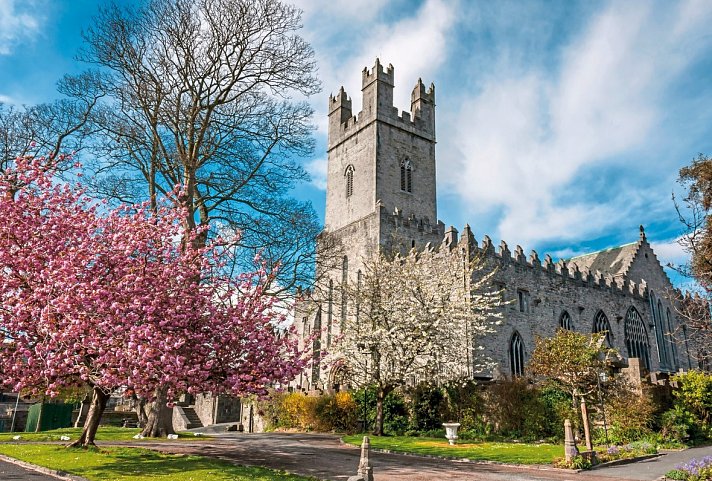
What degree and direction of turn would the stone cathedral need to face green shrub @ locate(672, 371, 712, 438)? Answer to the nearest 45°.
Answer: approximately 90° to its left

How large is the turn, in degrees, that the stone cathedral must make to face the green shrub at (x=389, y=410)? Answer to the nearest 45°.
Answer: approximately 45° to its left

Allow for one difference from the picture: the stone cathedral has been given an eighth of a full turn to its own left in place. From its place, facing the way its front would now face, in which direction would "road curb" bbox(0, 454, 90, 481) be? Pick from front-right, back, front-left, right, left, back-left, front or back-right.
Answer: front

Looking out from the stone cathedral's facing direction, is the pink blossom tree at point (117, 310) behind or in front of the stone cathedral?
in front

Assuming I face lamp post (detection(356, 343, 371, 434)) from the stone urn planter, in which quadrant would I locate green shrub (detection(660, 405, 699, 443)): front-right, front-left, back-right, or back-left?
back-right

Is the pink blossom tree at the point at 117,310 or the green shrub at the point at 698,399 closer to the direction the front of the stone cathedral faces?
the pink blossom tree

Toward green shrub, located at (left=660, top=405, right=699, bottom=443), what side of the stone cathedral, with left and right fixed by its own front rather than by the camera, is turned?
left

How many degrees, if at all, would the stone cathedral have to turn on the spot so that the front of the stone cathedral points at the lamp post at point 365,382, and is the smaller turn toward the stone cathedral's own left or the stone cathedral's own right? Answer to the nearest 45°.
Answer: approximately 45° to the stone cathedral's own left

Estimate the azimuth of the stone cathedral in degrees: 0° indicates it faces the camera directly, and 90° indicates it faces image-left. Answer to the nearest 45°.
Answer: approximately 45°

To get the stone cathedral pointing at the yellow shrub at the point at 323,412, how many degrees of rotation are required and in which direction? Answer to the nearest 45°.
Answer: approximately 45° to its left

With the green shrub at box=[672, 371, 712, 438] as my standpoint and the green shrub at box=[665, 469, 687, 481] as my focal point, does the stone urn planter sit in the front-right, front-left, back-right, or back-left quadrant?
front-right

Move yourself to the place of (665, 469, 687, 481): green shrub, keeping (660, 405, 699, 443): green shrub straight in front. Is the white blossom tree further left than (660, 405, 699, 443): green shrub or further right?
left

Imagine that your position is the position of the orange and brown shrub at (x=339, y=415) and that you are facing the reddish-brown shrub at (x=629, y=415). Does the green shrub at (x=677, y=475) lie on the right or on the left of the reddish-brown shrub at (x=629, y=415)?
right

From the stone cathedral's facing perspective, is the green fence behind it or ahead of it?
ahead

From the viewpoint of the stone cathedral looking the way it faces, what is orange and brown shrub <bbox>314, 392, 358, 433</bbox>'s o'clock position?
The orange and brown shrub is roughly at 11 o'clock from the stone cathedral.
